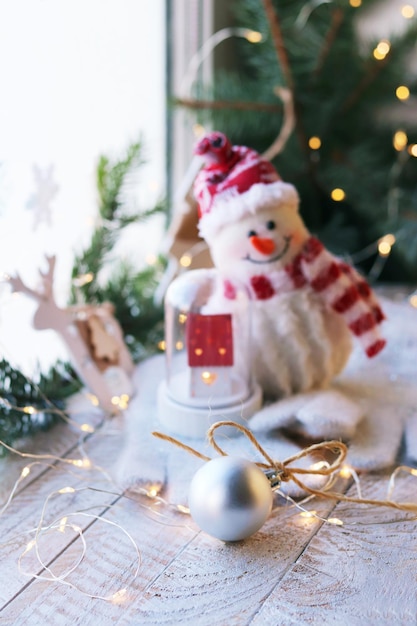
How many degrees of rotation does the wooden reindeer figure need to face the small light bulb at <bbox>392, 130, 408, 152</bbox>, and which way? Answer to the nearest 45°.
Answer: approximately 135° to its right

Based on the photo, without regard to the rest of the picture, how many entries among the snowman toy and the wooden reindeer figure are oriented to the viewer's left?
1

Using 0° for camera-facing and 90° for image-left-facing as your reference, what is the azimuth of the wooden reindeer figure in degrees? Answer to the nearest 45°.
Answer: approximately 90°

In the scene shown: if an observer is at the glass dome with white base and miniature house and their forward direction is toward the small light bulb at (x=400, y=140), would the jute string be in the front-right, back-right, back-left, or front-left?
back-right

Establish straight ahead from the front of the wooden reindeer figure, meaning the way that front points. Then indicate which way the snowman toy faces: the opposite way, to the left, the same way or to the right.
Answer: to the left

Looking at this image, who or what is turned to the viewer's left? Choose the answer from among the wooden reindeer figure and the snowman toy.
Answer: the wooden reindeer figure

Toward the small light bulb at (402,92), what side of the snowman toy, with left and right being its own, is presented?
back
